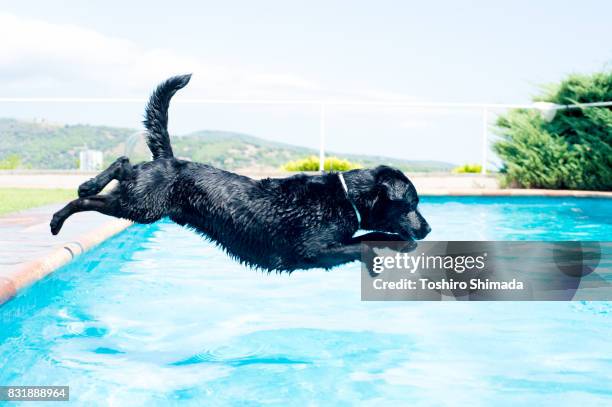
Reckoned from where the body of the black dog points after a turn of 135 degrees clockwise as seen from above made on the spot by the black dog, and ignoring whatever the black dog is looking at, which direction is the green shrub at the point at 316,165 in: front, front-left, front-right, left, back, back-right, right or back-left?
back-right

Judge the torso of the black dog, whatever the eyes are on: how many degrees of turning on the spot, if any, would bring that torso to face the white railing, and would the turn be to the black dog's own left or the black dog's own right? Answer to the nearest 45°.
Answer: approximately 90° to the black dog's own left

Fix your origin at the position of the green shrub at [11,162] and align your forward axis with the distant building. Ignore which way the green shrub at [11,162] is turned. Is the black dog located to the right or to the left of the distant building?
right

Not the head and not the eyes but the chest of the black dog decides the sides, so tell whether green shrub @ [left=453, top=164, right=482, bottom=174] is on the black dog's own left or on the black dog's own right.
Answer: on the black dog's own left

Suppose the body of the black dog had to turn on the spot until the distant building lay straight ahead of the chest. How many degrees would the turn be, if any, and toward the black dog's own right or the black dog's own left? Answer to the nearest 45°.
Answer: approximately 90° to the black dog's own left

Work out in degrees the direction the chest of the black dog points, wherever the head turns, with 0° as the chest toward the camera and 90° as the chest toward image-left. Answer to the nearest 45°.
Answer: approximately 270°
